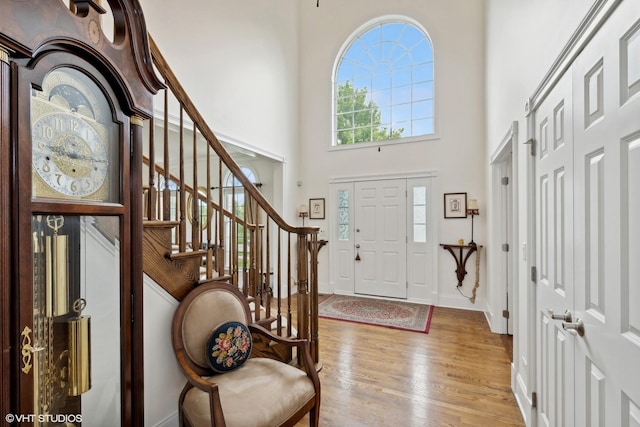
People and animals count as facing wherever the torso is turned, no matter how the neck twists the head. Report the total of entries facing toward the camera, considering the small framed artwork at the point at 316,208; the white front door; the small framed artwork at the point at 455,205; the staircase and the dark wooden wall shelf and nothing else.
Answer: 4

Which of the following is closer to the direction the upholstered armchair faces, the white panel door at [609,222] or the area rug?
the white panel door

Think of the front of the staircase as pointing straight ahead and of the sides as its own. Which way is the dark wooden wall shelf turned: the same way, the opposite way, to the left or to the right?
the opposite way

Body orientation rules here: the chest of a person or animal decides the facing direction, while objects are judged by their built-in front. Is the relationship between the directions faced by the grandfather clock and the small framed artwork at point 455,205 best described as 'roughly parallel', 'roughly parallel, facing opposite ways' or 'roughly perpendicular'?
roughly perpendicular

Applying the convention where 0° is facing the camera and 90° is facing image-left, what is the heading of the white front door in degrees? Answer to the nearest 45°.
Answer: approximately 0°

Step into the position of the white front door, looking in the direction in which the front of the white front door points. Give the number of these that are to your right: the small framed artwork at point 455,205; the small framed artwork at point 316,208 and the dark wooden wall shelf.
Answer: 1

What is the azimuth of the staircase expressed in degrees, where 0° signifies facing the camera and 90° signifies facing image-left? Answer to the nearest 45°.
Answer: approximately 225°

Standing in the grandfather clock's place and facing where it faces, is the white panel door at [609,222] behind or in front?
in front

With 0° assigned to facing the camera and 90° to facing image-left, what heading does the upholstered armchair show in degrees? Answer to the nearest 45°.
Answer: approximately 315°
